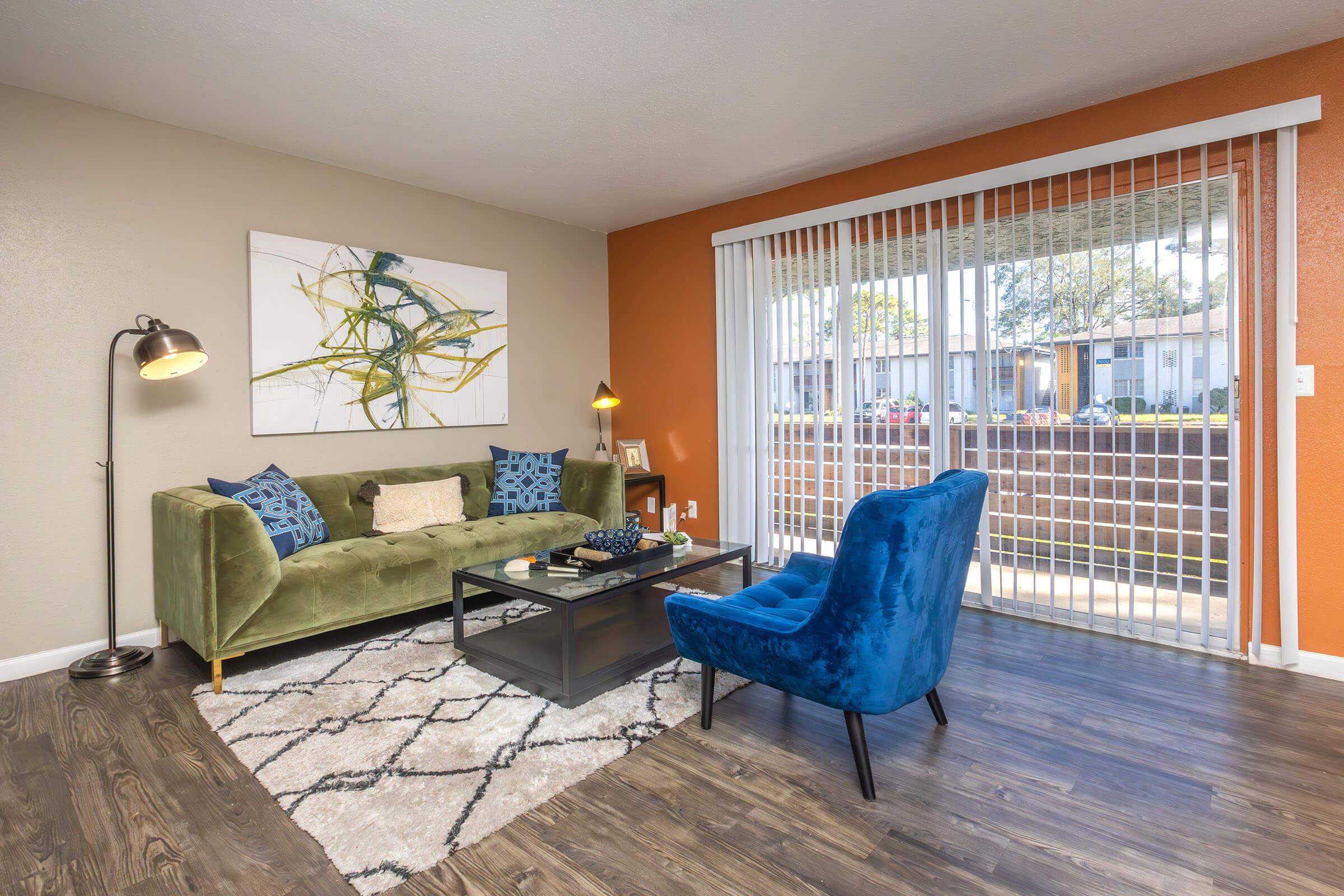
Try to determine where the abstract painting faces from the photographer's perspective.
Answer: facing the viewer and to the right of the viewer

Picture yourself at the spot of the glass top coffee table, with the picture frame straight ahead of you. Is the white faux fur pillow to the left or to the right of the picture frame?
left

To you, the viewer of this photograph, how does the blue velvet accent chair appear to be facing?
facing away from the viewer and to the left of the viewer

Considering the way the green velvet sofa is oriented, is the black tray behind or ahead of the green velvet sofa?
ahead

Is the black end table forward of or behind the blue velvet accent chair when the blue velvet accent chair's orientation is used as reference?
forward

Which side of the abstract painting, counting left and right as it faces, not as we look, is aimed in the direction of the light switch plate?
front

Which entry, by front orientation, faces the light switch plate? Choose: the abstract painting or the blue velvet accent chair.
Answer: the abstract painting

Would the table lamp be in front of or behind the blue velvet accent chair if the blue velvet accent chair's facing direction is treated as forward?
in front

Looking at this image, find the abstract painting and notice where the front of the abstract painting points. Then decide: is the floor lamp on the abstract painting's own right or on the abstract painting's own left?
on the abstract painting's own right

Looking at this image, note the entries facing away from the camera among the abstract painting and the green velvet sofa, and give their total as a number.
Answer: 0

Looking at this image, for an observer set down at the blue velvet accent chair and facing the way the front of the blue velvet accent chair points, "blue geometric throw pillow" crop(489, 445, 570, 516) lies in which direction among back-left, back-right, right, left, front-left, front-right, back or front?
front
